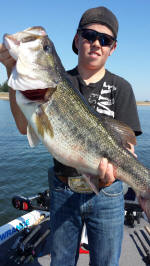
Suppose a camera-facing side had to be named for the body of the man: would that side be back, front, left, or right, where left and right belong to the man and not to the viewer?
front
